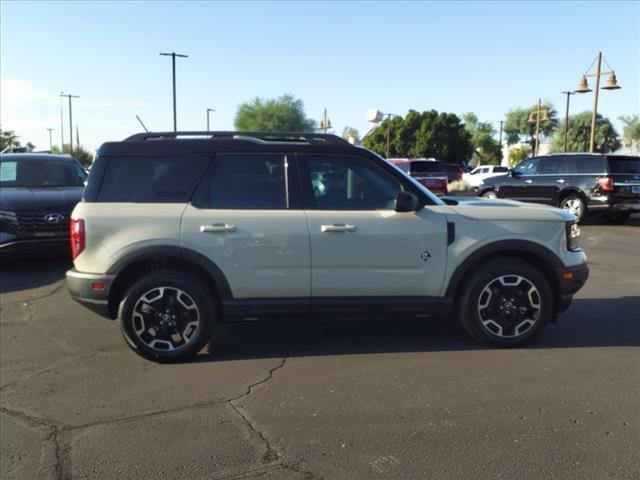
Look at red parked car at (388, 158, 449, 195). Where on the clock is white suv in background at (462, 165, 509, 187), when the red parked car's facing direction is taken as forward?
The white suv in background is roughly at 2 o'clock from the red parked car.

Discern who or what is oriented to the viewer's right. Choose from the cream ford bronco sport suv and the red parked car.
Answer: the cream ford bronco sport suv

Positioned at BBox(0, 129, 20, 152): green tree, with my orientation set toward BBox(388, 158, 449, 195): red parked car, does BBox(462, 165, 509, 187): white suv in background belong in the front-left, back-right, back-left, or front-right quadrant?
front-left

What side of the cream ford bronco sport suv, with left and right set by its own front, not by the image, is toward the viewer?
right

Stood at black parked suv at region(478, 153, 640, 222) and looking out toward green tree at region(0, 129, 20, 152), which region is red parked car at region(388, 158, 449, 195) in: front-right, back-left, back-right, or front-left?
front-right

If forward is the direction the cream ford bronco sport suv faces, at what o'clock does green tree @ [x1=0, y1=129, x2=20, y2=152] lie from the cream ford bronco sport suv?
The green tree is roughly at 8 o'clock from the cream ford bronco sport suv.

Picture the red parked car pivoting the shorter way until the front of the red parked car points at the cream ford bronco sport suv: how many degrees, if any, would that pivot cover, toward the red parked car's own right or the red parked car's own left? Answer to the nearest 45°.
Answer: approximately 135° to the red parked car's own left

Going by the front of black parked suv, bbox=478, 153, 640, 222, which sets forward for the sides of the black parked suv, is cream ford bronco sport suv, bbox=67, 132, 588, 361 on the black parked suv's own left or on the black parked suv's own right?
on the black parked suv's own left

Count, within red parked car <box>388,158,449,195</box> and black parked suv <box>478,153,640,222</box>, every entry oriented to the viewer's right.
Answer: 0

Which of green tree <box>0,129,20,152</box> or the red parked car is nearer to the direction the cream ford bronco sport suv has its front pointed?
the red parked car

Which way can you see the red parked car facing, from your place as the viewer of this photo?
facing away from the viewer and to the left of the viewer

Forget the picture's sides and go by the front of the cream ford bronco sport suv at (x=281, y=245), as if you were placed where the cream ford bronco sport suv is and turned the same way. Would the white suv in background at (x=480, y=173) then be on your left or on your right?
on your left

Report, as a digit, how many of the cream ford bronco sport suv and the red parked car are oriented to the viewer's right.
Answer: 1
